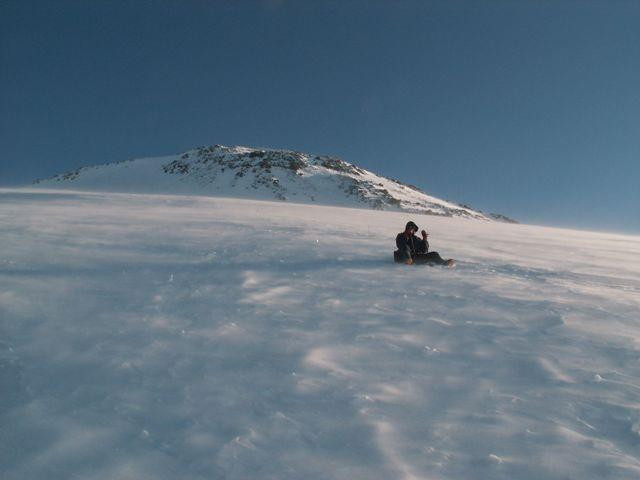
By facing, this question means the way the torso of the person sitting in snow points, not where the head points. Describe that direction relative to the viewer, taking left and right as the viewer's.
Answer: facing the viewer and to the right of the viewer
